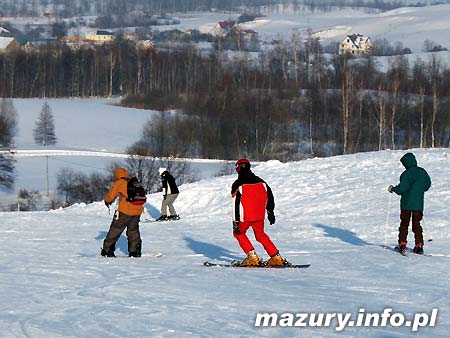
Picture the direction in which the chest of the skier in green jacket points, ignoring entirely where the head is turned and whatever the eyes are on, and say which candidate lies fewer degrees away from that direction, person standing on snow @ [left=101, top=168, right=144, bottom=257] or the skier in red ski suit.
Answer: the person standing on snow

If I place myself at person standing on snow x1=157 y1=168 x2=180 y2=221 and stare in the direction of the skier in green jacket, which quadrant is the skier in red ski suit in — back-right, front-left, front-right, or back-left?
front-right

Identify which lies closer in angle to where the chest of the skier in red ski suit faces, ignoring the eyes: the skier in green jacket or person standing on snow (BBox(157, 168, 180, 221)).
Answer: the person standing on snow

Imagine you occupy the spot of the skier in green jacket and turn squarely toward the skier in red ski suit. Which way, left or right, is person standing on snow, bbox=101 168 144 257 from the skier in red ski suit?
right

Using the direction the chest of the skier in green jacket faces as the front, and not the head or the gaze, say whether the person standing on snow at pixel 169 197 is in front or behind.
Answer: in front

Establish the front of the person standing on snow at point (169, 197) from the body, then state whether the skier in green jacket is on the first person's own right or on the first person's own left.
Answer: on the first person's own left

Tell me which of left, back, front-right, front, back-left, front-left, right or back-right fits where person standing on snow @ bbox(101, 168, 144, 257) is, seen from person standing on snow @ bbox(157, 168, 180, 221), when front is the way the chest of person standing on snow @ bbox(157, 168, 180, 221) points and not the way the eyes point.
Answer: left

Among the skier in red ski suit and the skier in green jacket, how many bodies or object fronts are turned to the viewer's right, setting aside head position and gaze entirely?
0

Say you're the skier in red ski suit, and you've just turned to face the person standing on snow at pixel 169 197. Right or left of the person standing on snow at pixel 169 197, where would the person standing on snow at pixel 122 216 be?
left

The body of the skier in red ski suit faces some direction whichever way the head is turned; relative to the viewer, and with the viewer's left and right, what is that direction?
facing away from the viewer and to the left of the viewer

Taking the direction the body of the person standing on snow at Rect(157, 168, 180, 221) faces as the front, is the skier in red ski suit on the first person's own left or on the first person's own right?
on the first person's own left
